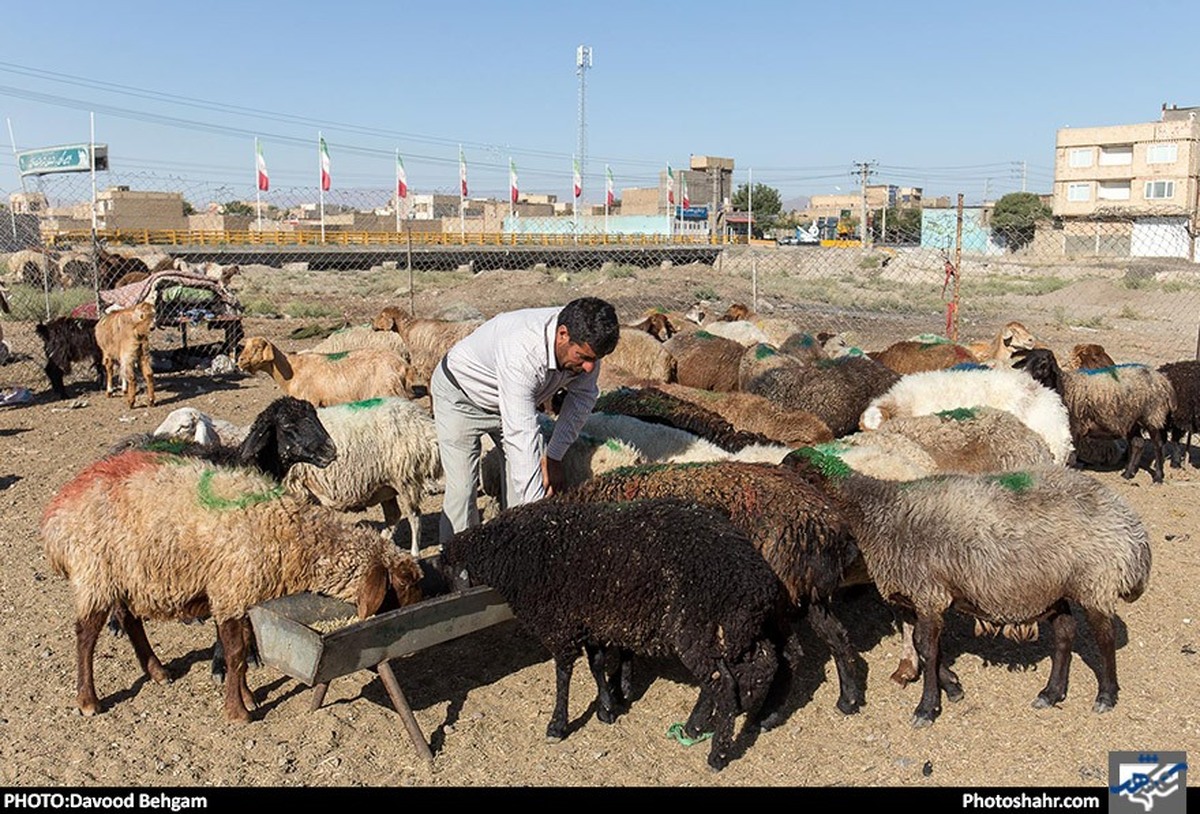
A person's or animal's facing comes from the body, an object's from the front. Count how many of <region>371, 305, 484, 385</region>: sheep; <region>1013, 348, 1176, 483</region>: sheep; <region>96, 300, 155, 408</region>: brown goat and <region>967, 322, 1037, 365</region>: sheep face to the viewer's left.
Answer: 2

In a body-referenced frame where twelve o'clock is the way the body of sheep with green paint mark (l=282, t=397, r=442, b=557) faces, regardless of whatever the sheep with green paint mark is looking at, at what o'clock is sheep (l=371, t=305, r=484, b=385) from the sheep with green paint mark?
The sheep is roughly at 3 o'clock from the sheep with green paint mark.

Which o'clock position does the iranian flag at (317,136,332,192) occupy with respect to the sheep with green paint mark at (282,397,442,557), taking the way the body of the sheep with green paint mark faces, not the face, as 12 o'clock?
The iranian flag is roughly at 3 o'clock from the sheep with green paint mark.

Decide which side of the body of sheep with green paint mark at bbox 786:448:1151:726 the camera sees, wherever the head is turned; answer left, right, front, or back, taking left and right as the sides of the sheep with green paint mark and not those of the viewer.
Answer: left

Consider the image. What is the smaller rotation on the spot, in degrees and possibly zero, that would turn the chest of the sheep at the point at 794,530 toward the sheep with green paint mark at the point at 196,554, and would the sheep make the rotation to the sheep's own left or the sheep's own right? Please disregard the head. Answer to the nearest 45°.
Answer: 0° — it already faces it

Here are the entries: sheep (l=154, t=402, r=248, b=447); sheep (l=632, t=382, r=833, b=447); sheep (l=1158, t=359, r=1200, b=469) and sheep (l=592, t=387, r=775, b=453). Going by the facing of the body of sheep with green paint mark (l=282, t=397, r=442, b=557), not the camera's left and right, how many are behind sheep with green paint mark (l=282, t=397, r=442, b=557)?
3

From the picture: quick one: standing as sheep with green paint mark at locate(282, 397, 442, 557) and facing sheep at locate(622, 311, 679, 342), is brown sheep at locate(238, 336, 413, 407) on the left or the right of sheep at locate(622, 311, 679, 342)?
left

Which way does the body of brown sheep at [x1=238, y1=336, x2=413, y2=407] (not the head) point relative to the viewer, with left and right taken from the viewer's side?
facing to the left of the viewer

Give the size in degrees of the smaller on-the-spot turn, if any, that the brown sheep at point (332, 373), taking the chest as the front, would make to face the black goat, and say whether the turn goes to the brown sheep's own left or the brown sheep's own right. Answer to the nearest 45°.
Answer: approximately 45° to the brown sheep's own right

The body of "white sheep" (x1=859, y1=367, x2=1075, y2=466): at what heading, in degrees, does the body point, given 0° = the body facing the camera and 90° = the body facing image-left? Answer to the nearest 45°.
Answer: approximately 90°

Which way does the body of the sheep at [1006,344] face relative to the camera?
to the viewer's right

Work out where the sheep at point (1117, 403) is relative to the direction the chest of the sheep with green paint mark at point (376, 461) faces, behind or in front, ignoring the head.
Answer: behind

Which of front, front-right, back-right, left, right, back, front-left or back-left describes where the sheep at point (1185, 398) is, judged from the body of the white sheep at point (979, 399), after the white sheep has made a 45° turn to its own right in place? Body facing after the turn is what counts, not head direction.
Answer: right

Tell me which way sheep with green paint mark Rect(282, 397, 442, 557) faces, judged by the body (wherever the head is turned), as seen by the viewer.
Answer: to the viewer's left

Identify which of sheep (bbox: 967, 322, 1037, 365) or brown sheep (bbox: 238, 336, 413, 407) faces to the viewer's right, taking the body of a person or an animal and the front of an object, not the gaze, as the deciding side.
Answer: the sheep

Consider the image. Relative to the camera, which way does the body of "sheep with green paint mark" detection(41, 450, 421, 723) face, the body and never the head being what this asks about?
to the viewer's right
